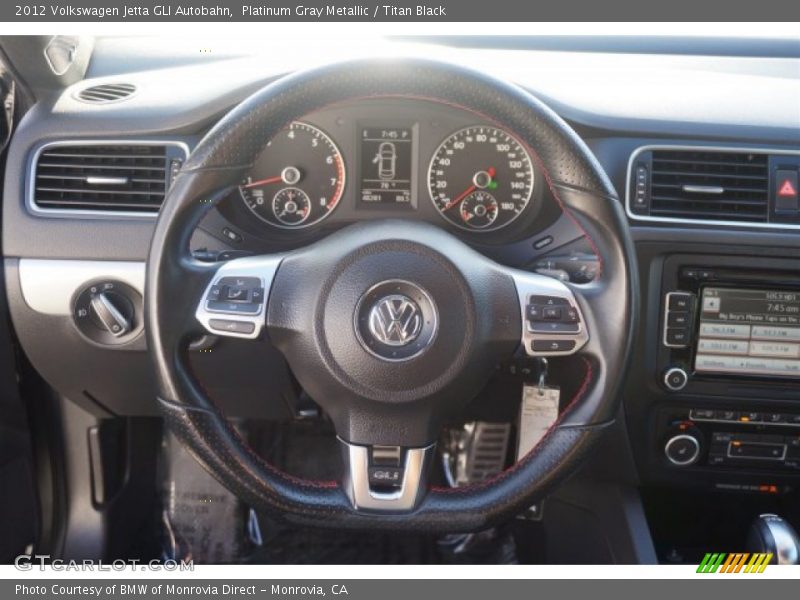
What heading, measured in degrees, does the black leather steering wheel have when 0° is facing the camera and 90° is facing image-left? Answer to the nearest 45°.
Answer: approximately 0°
